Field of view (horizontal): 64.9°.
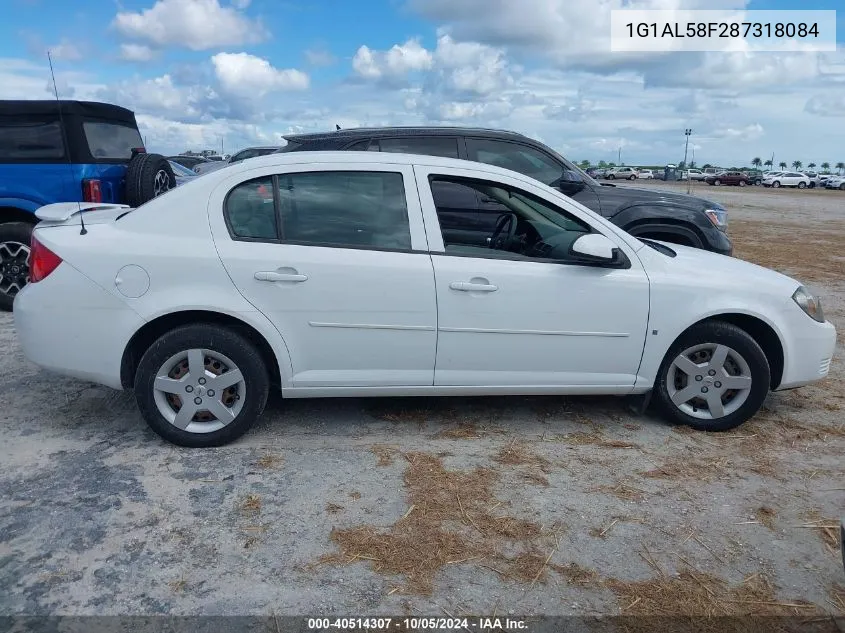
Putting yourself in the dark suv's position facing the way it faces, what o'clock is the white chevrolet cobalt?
The white chevrolet cobalt is roughly at 4 o'clock from the dark suv.

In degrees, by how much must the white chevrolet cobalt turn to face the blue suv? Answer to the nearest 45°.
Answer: approximately 135° to its left

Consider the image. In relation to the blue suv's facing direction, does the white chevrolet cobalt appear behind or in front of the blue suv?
behind

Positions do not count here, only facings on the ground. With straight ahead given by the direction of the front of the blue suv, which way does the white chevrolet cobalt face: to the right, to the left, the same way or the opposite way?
the opposite way

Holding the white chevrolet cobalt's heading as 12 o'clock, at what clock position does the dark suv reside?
The dark suv is roughly at 10 o'clock from the white chevrolet cobalt.

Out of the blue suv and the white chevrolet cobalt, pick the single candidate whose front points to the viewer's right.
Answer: the white chevrolet cobalt

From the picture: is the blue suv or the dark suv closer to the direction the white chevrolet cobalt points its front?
the dark suv

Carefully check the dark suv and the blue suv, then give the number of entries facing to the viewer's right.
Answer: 1

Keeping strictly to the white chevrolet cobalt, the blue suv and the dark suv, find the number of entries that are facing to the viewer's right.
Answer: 2

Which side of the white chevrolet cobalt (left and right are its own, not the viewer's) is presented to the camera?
right

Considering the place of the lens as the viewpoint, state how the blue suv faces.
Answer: facing away from the viewer and to the left of the viewer

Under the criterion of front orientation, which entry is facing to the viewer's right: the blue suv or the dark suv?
the dark suv

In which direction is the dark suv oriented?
to the viewer's right

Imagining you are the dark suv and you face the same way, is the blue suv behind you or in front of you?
behind
